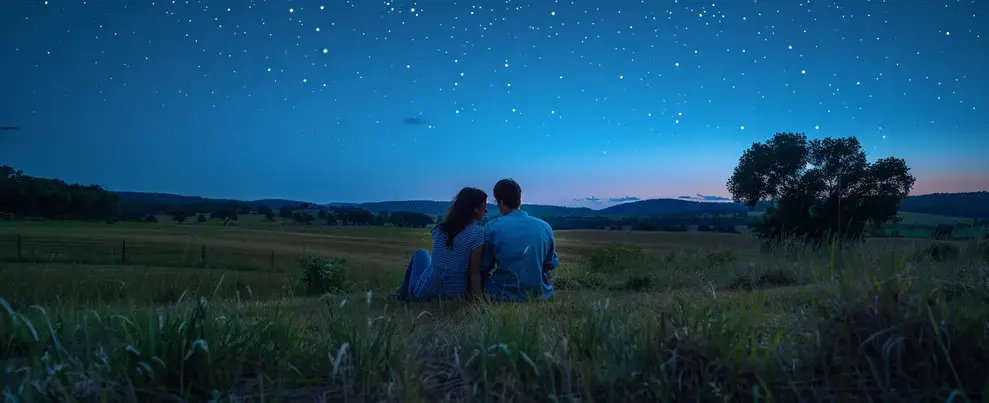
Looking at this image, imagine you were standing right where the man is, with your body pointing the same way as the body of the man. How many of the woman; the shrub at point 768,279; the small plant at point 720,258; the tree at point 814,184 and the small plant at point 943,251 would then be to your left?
1

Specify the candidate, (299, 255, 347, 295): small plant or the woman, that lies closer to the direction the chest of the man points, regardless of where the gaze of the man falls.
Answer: the small plant

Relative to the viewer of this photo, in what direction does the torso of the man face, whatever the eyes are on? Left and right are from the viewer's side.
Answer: facing away from the viewer

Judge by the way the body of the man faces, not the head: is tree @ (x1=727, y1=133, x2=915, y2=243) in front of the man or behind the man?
in front

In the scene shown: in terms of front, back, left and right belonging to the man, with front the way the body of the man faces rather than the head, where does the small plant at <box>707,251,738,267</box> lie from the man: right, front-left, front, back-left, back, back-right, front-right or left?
front-right

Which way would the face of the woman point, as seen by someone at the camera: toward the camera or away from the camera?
away from the camera

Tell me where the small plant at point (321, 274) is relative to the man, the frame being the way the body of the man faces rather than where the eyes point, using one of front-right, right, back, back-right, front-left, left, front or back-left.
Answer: front-left

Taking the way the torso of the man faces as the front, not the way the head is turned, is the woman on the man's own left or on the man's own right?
on the man's own left

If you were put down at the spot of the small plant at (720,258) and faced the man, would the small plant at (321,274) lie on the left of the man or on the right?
right

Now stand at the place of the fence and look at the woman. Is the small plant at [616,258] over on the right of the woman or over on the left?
left

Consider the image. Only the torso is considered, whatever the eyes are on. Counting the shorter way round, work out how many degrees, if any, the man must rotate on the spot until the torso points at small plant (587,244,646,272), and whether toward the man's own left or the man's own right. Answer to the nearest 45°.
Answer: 0° — they already face it

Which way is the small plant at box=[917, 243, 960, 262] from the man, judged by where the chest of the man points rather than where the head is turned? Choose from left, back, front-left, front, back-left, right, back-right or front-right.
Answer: right

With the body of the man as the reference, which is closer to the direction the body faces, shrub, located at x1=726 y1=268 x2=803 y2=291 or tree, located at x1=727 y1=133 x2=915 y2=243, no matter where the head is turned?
the tree

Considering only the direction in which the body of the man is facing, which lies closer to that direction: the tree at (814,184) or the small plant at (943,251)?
the tree

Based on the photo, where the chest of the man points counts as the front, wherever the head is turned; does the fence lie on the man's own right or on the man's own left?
on the man's own left
